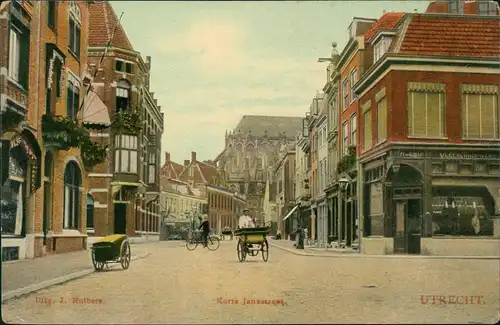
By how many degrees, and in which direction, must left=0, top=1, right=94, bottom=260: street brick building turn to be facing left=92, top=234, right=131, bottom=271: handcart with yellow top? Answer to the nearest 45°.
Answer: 0° — it already faces it

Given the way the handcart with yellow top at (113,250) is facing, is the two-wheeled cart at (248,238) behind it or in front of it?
behind

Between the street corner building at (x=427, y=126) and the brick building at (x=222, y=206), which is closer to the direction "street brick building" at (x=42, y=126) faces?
the street corner building

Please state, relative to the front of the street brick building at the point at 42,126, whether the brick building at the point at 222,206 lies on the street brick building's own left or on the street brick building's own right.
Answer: on the street brick building's own left

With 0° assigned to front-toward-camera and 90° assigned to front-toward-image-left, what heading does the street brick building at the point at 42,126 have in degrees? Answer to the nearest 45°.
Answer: approximately 315°
